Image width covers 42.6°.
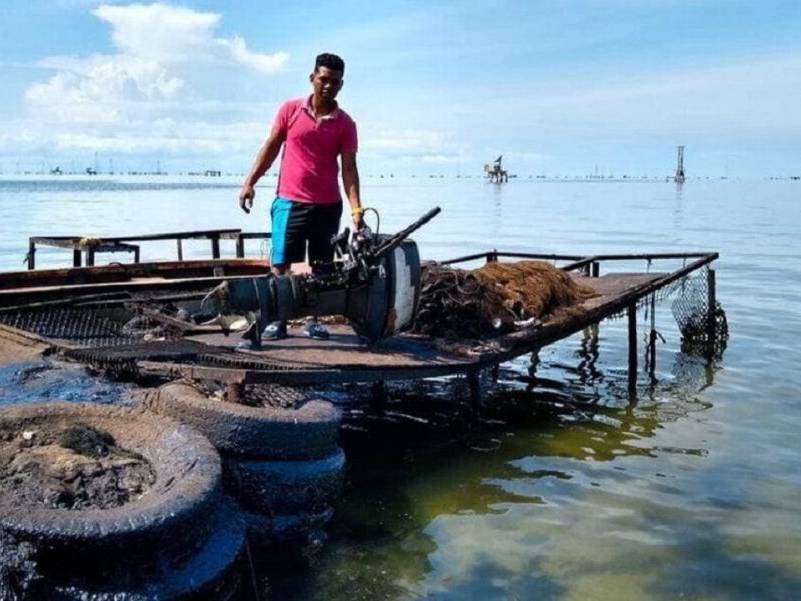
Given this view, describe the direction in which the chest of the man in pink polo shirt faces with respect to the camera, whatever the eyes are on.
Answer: toward the camera

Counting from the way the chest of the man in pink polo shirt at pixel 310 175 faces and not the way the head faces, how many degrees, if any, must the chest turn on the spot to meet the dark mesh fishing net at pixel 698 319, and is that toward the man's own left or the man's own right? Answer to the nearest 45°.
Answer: approximately 135° to the man's own left

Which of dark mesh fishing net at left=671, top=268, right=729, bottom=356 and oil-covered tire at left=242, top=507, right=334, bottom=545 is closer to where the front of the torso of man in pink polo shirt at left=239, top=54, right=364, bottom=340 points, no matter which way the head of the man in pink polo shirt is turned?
the oil-covered tire

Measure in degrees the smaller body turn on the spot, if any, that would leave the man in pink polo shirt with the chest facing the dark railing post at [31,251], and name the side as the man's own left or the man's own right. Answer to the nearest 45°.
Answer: approximately 135° to the man's own right

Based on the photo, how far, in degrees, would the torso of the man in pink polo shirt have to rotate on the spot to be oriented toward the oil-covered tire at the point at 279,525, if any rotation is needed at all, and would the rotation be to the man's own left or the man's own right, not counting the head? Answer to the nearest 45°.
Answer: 0° — they already face it

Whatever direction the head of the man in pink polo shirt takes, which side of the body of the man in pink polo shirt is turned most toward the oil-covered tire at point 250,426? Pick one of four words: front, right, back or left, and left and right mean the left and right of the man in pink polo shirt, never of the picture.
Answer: front

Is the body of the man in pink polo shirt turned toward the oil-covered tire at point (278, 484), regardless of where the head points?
yes

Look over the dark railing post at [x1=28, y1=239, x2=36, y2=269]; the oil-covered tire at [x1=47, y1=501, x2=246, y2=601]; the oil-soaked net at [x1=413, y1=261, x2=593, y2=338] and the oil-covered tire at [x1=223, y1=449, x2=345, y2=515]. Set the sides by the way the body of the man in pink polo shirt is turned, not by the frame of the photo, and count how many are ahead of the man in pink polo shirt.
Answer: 2

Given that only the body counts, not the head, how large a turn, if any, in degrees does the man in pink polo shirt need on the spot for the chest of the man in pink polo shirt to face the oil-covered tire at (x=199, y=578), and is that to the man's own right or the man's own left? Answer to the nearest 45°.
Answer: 0° — they already face it

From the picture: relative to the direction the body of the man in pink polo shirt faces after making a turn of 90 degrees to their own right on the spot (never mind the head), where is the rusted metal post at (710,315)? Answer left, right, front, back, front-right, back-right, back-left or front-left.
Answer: back-right
